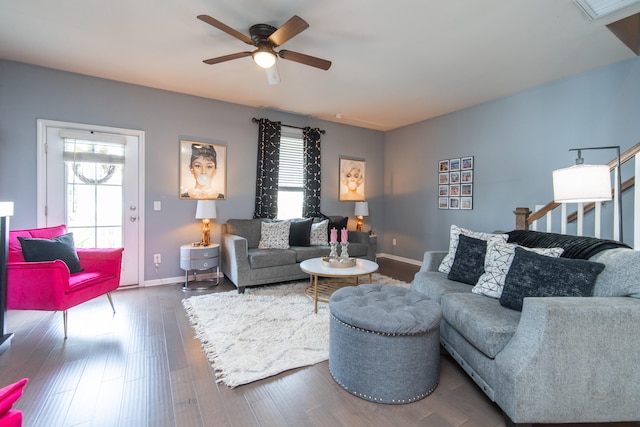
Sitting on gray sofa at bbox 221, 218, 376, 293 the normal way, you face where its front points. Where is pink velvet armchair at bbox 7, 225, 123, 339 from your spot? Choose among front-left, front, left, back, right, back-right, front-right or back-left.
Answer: right

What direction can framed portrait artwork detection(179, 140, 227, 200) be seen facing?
toward the camera

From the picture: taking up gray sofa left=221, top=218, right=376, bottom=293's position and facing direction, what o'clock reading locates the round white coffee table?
The round white coffee table is roughly at 12 o'clock from the gray sofa.

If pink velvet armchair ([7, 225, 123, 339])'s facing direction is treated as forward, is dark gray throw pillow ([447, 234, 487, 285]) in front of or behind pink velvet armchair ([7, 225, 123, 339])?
in front

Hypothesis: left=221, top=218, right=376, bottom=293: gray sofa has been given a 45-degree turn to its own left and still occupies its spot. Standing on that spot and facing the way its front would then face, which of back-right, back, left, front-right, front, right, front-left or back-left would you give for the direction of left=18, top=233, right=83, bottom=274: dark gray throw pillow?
back-right

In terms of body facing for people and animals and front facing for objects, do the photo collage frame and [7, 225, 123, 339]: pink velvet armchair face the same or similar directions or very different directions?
very different directions

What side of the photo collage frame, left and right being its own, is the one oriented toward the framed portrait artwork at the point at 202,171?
front

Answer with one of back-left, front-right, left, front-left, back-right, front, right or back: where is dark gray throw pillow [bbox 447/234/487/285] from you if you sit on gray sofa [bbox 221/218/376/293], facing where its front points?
front

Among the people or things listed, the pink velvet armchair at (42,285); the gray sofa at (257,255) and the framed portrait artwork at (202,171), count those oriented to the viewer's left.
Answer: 0

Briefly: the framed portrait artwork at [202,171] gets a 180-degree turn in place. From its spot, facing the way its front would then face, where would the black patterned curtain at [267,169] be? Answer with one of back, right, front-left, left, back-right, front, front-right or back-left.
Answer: right

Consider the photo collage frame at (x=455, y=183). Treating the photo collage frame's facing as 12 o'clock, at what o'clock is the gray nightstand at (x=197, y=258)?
The gray nightstand is roughly at 12 o'clock from the photo collage frame.

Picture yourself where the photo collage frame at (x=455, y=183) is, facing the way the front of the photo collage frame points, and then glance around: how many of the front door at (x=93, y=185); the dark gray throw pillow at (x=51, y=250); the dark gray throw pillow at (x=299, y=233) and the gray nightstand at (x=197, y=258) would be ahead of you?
4

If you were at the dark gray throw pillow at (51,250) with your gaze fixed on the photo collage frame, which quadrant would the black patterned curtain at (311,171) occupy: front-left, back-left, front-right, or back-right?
front-left

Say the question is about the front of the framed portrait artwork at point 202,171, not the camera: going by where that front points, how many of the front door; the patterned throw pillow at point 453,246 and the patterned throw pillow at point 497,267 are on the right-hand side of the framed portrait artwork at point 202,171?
1

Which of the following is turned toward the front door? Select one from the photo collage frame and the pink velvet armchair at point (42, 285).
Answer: the photo collage frame

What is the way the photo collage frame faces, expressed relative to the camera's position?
facing the viewer and to the left of the viewer

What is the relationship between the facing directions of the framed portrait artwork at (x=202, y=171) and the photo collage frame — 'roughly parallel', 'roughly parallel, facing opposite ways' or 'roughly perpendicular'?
roughly perpendicular

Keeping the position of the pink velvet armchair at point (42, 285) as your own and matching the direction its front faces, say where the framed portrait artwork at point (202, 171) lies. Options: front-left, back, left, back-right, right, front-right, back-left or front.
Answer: left

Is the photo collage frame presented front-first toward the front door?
yes

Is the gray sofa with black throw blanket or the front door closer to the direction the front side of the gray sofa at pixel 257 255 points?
the gray sofa with black throw blanket

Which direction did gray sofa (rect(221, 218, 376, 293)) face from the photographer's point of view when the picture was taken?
facing the viewer and to the right of the viewer

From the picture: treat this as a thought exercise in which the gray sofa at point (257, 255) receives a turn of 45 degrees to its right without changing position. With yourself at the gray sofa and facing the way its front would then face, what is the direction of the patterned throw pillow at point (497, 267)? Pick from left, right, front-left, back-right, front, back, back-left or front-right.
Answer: front-left

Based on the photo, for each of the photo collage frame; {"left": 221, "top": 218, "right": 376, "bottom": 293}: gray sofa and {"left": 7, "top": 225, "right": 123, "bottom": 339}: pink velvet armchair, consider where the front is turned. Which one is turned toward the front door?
the photo collage frame
